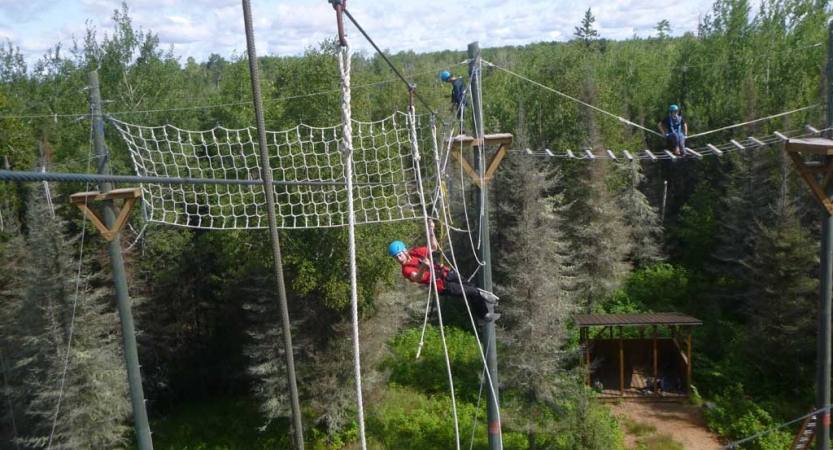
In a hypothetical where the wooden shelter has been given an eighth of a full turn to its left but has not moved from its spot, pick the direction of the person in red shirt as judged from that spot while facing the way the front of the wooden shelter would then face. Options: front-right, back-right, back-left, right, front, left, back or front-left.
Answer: front-right

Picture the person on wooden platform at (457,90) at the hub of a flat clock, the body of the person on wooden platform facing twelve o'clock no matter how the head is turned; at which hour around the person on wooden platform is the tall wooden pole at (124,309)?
The tall wooden pole is roughly at 12 o'clock from the person on wooden platform.

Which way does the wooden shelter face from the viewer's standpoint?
toward the camera

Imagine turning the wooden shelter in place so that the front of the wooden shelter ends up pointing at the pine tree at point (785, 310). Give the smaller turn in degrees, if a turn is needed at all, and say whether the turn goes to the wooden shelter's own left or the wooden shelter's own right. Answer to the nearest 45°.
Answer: approximately 90° to the wooden shelter's own left

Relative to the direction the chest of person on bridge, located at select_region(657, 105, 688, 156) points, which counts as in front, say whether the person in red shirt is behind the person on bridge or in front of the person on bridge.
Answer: in front

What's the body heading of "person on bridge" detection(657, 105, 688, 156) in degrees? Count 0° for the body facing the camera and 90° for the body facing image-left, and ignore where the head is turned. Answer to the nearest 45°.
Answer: approximately 0°

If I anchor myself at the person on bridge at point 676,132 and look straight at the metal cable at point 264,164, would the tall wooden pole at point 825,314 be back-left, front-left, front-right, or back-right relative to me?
front-left

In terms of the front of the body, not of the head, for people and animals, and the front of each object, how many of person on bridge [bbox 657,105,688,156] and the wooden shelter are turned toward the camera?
2
